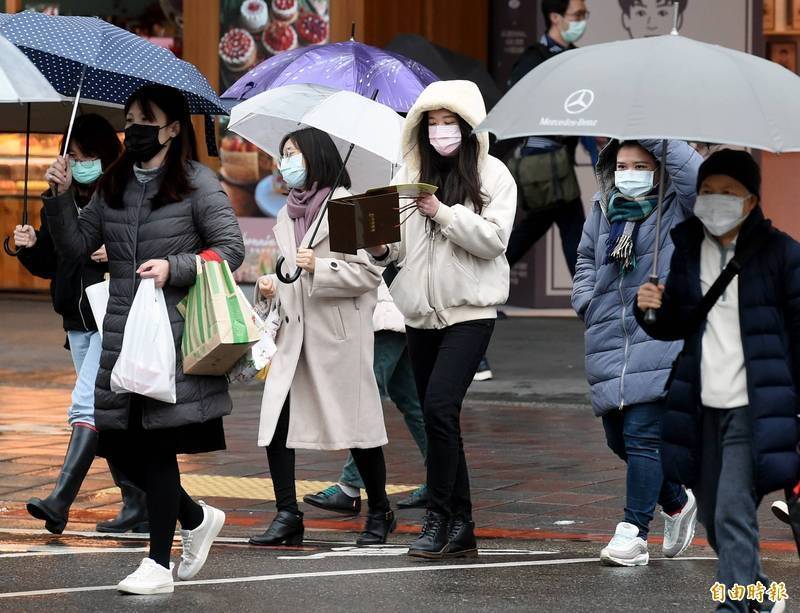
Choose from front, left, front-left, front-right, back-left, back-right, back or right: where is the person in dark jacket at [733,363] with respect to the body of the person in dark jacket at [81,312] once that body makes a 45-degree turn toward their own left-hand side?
front-left

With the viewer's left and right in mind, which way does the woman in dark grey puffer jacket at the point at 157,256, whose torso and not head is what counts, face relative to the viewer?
facing the viewer and to the left of the viewer

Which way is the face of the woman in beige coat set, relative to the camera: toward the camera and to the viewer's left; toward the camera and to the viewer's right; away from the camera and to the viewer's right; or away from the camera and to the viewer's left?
toward the camera and to the viewer's left

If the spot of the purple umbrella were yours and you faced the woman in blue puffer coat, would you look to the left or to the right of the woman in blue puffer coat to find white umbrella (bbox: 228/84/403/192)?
right

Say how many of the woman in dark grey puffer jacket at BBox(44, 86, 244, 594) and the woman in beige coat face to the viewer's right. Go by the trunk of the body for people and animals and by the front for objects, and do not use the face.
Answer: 0

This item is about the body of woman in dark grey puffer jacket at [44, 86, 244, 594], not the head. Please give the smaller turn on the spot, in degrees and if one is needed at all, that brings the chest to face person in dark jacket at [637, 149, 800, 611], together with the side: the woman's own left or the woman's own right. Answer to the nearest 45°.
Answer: approximately 90° to the woman's own left

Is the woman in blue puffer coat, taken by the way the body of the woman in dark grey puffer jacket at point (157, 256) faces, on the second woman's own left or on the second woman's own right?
on the second woman's own left

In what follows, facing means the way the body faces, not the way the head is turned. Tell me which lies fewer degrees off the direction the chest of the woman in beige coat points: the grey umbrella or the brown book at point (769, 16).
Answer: the grey umbrella

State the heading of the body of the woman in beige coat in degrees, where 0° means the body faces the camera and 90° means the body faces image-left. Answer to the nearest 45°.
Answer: approximately 45°

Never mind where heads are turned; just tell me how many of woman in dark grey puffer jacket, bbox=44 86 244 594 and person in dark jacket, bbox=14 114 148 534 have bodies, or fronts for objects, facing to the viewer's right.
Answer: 0
